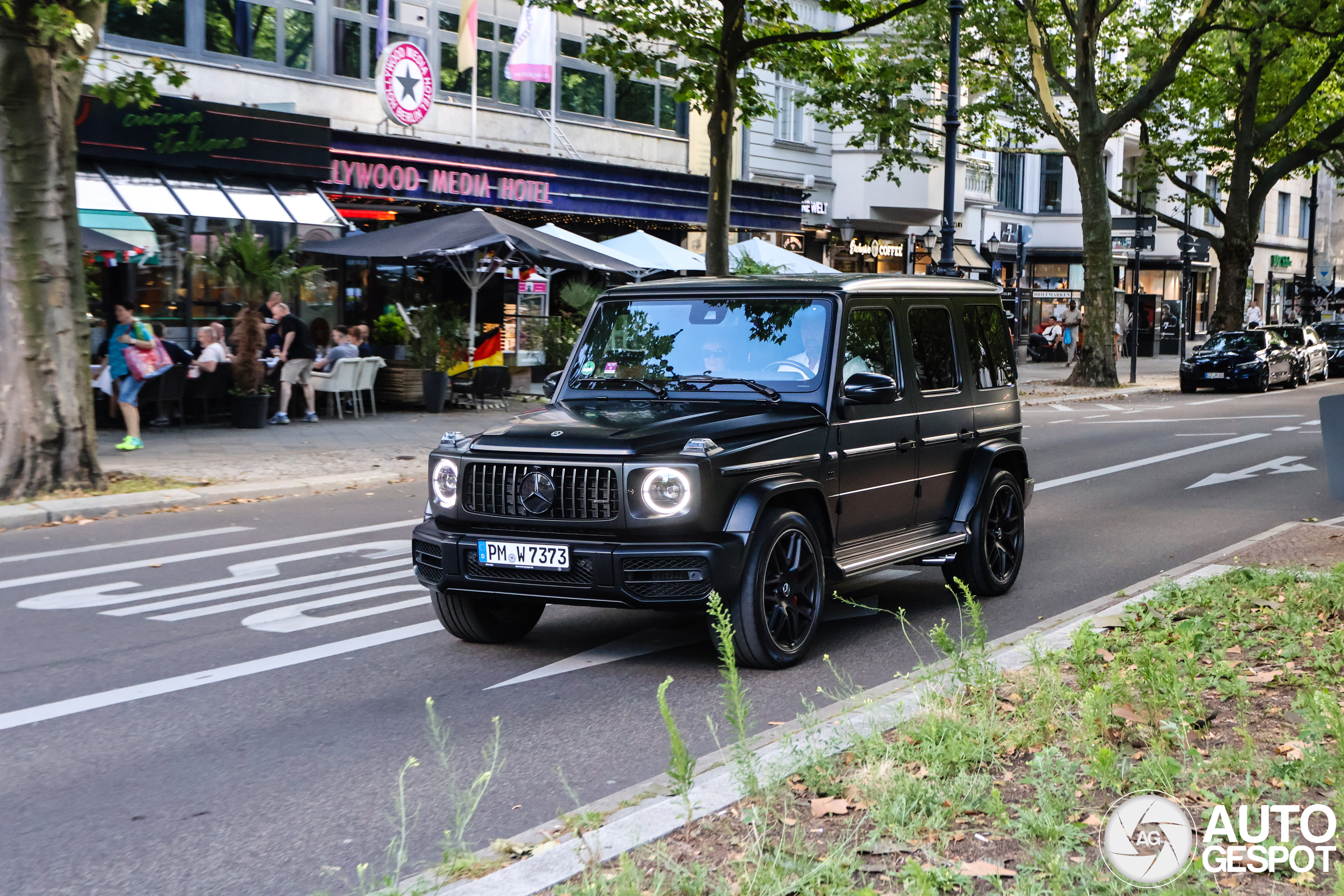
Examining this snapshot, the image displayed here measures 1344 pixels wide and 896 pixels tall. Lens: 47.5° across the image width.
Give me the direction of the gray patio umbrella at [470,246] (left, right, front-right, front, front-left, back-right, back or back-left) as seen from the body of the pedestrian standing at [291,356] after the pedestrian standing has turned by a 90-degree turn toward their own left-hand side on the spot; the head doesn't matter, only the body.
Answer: back-left

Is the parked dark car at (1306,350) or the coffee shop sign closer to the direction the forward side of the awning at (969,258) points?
the parked dark car

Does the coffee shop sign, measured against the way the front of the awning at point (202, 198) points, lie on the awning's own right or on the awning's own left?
on the awning's own left

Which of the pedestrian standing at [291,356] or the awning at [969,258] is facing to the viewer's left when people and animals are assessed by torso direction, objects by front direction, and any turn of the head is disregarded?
the pedestrian standing

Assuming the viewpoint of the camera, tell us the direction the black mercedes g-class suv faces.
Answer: facing the viewer and to the left of the viewer

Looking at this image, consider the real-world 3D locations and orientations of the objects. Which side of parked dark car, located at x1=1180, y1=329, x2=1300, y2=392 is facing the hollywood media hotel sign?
front

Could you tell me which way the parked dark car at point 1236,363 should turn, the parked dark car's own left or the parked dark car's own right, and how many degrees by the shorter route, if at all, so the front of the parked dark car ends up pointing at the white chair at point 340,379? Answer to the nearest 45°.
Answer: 0° — it already faces it

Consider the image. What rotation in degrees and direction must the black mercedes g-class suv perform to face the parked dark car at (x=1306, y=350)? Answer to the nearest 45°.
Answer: approximately 180°

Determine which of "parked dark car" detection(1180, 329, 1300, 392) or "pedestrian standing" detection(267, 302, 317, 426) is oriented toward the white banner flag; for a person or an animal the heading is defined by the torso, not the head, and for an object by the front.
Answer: the parked dark car

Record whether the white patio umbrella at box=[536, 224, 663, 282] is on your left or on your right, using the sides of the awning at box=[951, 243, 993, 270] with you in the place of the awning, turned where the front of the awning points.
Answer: on your right

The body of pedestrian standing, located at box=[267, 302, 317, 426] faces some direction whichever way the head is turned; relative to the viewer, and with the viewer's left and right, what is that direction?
facing to the left of the viewer

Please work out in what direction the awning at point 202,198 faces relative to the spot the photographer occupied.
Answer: facing the viewer and to the right of the viewer

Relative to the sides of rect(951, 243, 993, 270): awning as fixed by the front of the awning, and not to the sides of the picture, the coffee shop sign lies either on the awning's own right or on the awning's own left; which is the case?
on the awning's own right

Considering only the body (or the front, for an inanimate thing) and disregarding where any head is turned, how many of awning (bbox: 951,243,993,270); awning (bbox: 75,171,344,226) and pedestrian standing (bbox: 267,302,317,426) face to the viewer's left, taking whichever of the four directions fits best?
1

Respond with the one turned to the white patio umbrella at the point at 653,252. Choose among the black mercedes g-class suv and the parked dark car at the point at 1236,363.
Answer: the parked dark car
